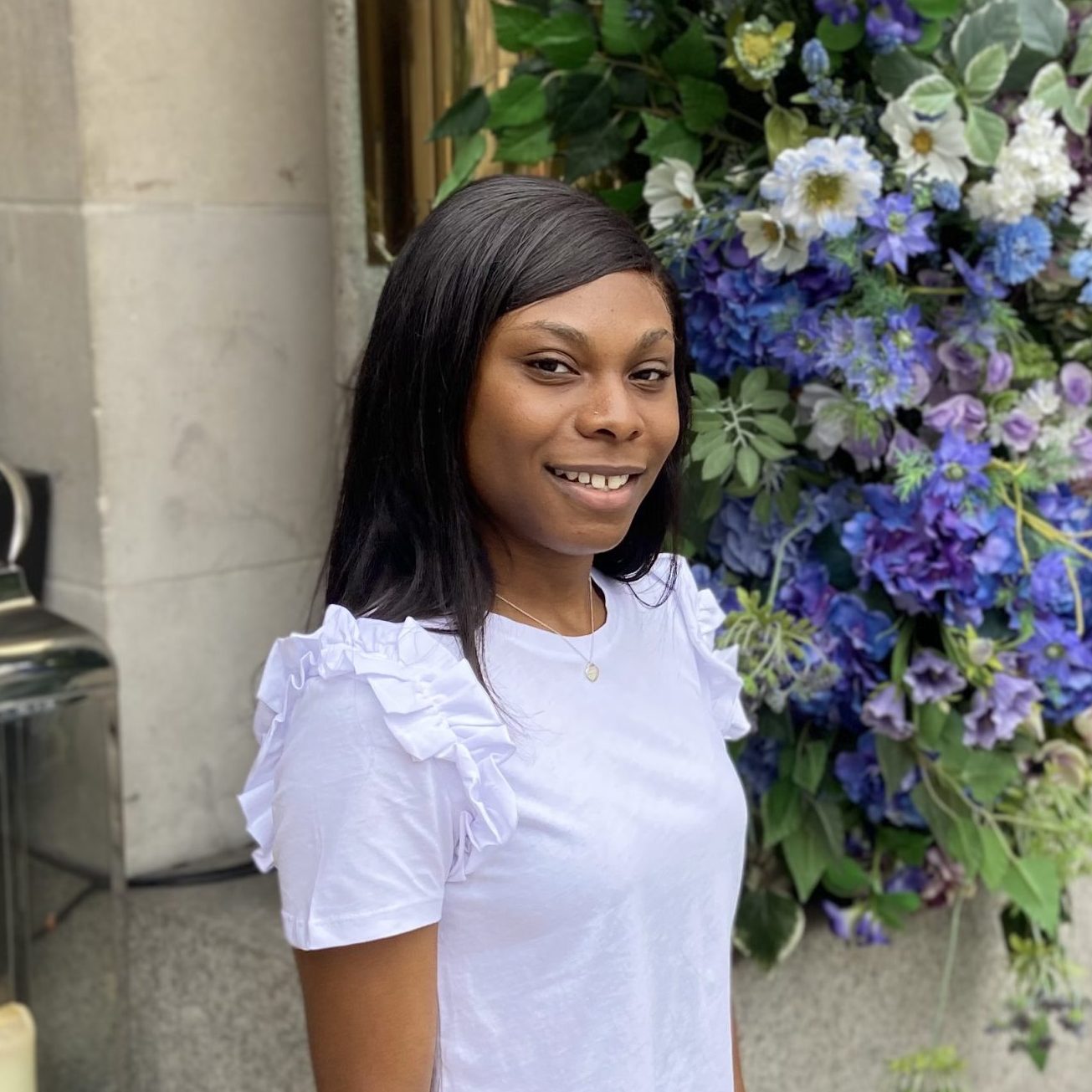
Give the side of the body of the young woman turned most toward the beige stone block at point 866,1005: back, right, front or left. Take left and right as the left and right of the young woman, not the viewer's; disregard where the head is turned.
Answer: left

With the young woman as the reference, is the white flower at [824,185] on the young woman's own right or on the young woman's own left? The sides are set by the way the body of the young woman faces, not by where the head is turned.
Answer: on the young woman's own left

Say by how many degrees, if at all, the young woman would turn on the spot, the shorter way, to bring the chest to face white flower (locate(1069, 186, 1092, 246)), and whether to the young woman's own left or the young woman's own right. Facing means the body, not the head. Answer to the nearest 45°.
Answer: approximately 90° to the young woman's own left

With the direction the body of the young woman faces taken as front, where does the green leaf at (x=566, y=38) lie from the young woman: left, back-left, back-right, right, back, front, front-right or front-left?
back-left

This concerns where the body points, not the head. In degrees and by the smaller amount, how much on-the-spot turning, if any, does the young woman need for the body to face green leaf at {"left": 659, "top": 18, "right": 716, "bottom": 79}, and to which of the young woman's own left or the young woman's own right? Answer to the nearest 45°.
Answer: approximately 135° to the young woman's own left

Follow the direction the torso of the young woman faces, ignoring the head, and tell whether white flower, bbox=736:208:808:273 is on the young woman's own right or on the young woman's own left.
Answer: on the young woman's own left

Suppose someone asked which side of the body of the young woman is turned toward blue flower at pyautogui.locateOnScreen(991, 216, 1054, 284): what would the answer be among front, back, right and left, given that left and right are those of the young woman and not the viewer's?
left

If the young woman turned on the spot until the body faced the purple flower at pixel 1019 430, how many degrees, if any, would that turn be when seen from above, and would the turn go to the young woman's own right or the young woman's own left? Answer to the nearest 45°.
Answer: approximately 90° to the young woman's own left

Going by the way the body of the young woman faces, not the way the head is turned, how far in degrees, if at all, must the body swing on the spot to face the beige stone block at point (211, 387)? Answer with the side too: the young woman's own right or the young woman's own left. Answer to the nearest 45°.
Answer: approximately 135° to the young woman's own left

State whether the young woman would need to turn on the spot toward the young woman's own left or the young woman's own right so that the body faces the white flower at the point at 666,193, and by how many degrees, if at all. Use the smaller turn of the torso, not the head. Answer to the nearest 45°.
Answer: approximately 135° to the young woman's own left

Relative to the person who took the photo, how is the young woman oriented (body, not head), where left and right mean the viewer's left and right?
facing the viewer and to the right of the viewer
